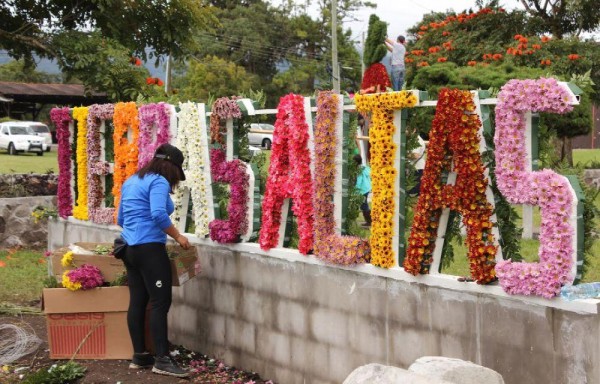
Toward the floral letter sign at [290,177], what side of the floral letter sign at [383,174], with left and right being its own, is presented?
right

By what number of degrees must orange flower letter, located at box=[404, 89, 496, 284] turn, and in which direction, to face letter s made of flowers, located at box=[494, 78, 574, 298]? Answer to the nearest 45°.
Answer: approximately 90° to its left

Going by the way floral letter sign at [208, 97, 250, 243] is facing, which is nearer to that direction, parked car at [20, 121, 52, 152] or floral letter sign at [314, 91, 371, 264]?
the floral letter sign

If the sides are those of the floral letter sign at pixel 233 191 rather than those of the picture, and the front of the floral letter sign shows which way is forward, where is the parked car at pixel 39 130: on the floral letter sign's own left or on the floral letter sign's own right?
on the floral letter sign's own right

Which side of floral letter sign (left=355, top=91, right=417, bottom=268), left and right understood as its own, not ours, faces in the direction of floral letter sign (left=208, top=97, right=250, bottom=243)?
right

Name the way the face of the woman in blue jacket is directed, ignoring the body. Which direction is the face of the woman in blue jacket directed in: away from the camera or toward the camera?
away from the camera

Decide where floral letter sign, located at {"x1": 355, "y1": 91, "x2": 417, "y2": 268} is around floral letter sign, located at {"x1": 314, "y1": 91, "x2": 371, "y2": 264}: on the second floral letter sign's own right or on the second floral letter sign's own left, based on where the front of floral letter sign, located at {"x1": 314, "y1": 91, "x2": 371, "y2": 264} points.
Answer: on the second floral letter sign's own left

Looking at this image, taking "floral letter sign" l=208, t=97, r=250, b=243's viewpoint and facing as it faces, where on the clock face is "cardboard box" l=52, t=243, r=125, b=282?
The cardboard box is roughly at 2 o'clock from the floral letter sign.

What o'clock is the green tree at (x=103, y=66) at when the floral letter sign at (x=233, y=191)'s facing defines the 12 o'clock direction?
The green tree is roughly at 4 o'clock from the floral letter sign.

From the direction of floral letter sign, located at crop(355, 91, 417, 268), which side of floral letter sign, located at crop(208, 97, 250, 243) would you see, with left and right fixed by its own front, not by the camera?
left
